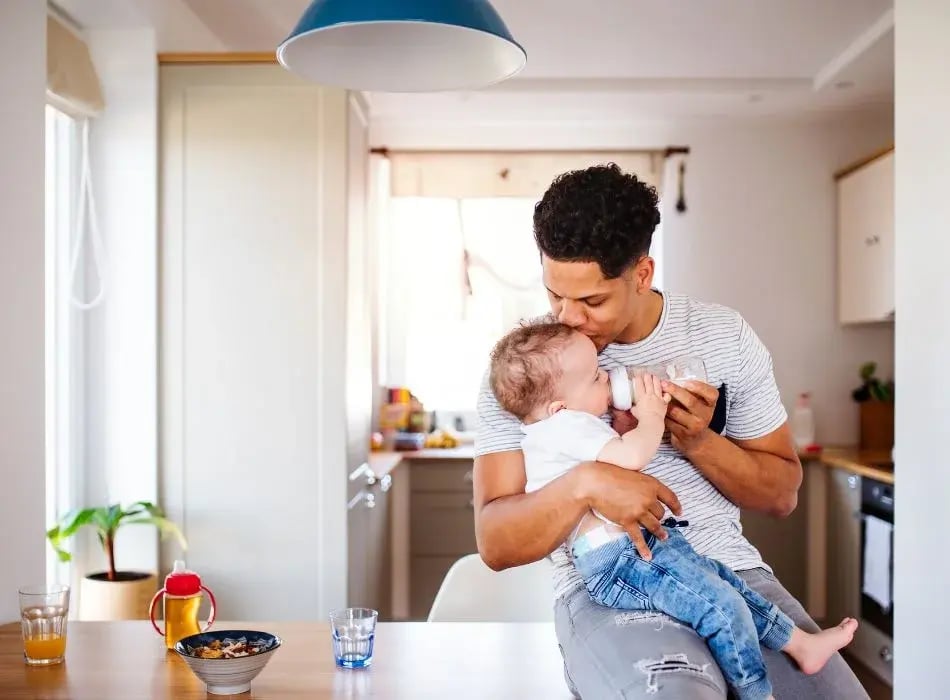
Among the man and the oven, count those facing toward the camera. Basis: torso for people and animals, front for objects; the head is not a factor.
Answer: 1

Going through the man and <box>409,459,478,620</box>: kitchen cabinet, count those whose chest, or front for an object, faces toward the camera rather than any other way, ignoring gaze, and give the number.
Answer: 2

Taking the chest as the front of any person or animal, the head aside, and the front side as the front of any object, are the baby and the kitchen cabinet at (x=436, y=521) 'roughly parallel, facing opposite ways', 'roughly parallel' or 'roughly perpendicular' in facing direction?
roughly perpendicular

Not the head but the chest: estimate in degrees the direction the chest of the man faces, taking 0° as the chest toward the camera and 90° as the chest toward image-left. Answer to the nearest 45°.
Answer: approximately 0°

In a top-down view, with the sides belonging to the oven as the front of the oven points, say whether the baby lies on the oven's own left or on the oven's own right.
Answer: on the oven's own left

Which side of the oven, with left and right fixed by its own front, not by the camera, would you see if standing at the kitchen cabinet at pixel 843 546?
right

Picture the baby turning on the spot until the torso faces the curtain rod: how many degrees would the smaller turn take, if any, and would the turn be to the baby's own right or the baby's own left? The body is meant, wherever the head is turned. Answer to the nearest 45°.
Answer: approximately 90° to the baby's own left

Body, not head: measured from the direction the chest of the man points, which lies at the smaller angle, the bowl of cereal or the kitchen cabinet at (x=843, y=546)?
the bowl of cereal

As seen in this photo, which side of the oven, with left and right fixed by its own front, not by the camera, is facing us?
left

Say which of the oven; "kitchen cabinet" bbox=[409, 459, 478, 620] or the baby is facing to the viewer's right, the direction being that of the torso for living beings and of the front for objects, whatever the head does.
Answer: the baby

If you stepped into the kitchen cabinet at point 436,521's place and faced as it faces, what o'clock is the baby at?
The baby is roughly at 12 o'clock from the kitchen cabinet.
